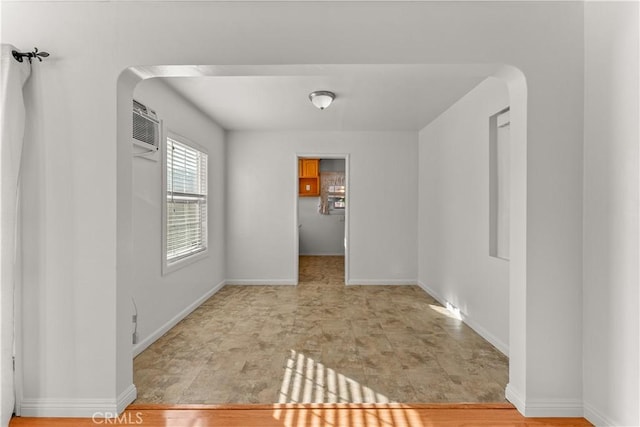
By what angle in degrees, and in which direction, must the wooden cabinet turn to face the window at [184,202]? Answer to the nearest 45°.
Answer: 0° — it already faces it

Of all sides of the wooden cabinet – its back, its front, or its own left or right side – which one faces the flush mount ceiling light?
front

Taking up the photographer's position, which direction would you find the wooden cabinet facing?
facing the viewer

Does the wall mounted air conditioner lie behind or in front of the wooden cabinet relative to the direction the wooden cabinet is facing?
in front

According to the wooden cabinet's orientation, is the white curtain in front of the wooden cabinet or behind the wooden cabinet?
in front

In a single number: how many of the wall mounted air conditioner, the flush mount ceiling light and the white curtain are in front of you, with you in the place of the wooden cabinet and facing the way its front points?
3
